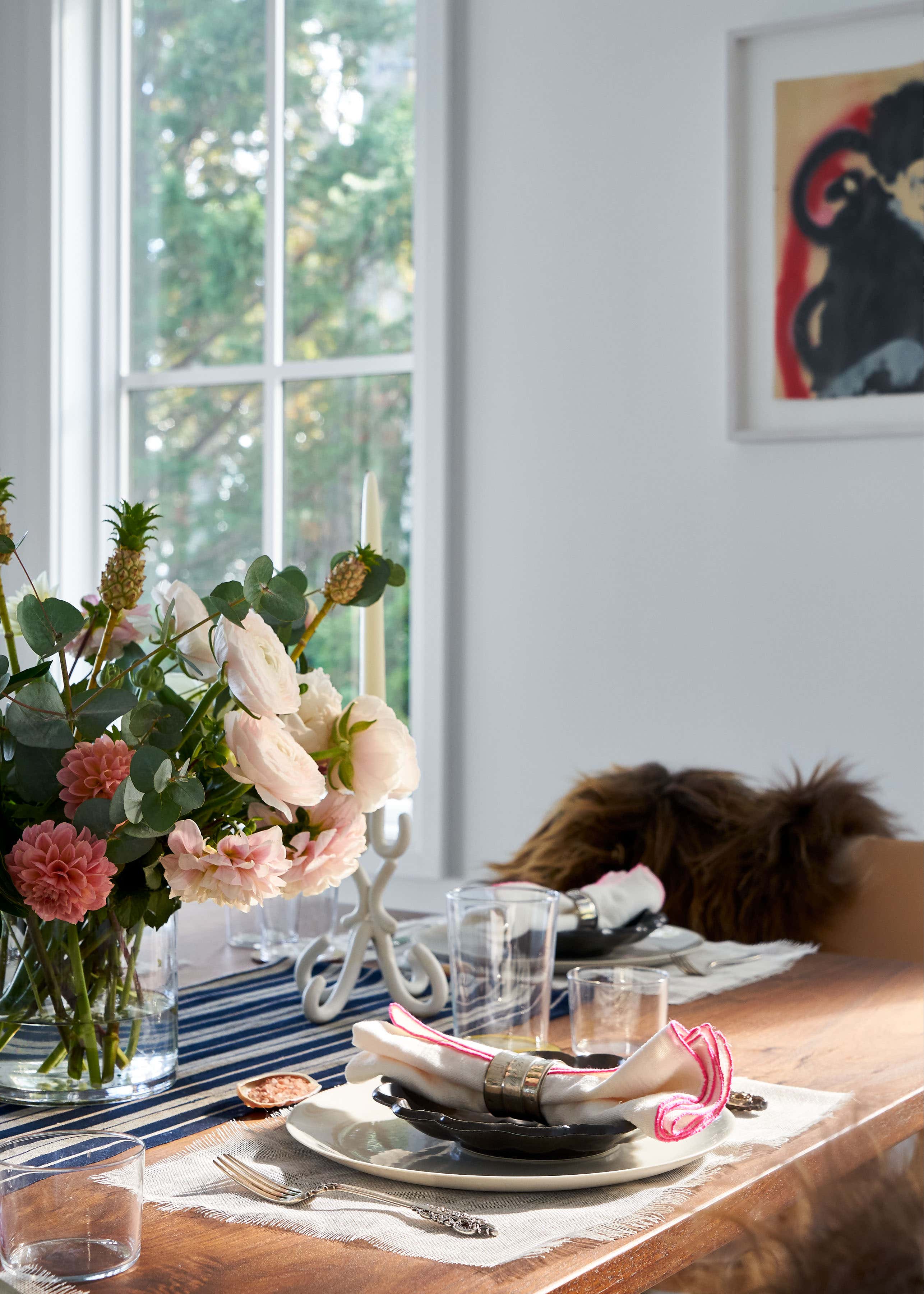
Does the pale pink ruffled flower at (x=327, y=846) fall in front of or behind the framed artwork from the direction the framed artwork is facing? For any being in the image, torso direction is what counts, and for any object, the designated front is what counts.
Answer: in front

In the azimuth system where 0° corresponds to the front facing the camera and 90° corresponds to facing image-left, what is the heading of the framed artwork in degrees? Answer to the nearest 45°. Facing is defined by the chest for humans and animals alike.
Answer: approximately 45°

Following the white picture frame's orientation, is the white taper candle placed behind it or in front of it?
in front

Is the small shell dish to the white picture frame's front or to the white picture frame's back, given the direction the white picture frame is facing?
to the front
